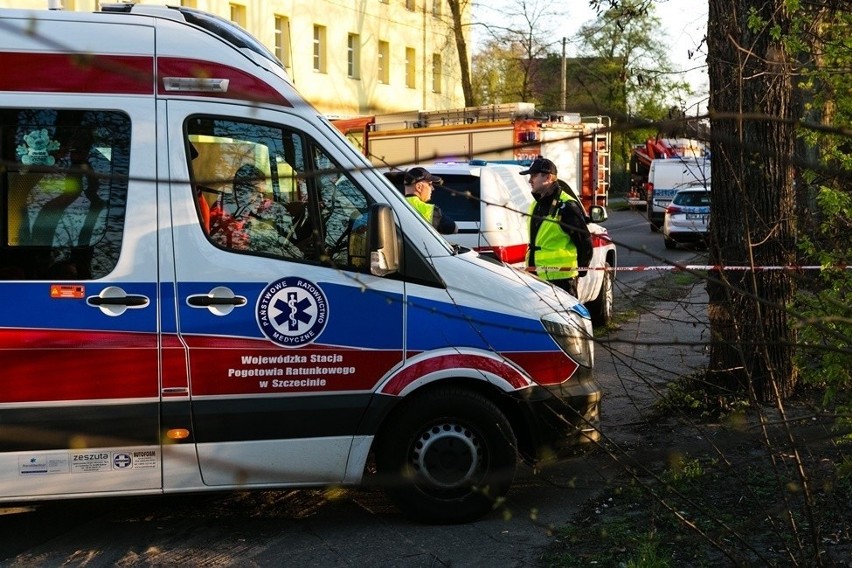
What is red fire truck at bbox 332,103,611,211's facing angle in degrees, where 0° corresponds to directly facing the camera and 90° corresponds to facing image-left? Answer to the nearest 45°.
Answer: approximately 135°

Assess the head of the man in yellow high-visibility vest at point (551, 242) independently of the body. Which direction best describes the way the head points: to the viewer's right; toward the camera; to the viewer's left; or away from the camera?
to the viewer's left

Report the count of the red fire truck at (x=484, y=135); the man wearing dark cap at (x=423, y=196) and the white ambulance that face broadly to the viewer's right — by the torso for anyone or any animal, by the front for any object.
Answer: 2

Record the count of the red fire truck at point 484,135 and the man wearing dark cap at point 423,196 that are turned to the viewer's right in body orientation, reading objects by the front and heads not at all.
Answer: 1

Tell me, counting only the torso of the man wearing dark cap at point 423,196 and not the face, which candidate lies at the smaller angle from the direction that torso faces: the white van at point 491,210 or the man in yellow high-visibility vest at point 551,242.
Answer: the man in yellow high-visibility vest

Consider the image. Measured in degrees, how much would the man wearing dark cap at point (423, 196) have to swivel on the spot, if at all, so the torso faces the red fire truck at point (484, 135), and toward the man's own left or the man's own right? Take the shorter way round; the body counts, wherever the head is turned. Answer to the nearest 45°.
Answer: approximately 90° to the man's own left

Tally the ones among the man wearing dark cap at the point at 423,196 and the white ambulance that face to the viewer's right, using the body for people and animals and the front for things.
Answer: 2

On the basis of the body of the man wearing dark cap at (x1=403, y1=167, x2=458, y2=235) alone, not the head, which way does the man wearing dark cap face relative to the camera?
to the viewer's right

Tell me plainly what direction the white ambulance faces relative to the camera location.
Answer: facing to the right of the viewer

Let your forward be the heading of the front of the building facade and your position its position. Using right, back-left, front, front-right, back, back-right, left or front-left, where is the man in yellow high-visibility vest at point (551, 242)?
front-right

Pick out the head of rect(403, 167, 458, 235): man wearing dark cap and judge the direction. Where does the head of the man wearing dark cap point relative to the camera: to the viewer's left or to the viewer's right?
to the viewer's right

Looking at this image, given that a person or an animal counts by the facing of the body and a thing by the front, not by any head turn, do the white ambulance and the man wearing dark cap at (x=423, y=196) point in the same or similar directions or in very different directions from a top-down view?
same or similar directions
